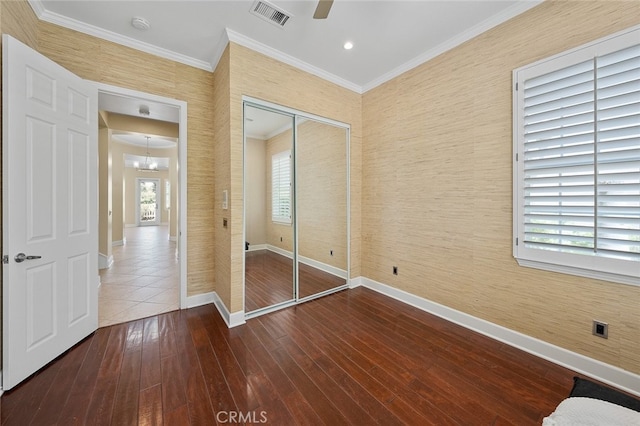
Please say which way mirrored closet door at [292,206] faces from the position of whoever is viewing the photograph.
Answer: facing the viewer and to the right of the viewer

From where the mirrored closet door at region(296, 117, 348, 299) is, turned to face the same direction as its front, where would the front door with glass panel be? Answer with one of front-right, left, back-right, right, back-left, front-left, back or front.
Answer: back

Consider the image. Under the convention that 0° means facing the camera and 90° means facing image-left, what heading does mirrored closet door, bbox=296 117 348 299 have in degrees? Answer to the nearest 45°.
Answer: approximately 315°

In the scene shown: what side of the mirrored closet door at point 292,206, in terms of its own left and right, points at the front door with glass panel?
back

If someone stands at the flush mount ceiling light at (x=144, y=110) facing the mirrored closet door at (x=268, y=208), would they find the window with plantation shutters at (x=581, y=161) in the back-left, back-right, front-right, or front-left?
front-right

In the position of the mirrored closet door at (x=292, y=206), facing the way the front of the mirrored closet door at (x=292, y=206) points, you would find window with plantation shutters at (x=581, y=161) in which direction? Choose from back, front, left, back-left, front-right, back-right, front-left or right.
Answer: front

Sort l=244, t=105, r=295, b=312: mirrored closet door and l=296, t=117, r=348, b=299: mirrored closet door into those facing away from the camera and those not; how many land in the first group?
0

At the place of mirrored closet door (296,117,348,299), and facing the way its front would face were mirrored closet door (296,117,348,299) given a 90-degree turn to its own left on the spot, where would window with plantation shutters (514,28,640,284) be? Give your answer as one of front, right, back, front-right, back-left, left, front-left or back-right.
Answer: right
